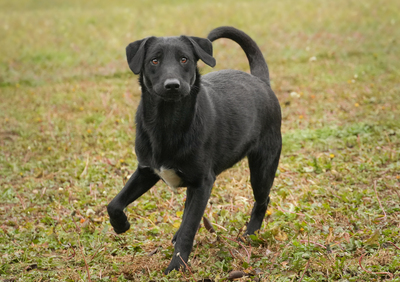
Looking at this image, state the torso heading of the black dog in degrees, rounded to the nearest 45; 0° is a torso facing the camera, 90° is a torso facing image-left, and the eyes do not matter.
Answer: approximately 45°

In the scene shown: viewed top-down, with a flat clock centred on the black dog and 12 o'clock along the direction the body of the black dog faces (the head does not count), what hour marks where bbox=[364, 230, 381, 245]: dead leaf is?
The dead leaf is roughly at 8 o'clock from the black dog.

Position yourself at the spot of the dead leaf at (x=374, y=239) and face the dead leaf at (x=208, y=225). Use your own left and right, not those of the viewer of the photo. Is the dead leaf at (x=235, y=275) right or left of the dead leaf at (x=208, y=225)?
left
